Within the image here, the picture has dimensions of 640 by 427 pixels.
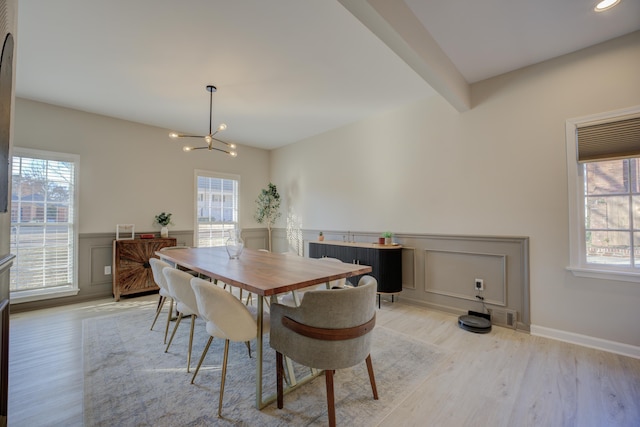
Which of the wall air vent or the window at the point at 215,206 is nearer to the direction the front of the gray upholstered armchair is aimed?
the window

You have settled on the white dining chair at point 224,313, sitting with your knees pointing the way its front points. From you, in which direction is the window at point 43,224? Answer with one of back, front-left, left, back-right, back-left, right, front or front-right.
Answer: left

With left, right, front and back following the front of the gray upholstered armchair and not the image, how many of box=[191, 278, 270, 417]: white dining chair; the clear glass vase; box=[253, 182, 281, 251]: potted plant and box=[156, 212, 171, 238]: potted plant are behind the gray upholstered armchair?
0

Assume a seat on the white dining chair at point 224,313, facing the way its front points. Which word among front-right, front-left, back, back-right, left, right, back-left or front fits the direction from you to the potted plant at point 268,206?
front-left

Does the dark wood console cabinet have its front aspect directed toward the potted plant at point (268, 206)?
no

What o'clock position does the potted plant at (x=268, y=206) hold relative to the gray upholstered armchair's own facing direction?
The potted plant is roughly at 1 o'clock from the gray upholstered armchair.

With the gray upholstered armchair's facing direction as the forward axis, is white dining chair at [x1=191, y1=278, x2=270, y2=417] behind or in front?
in front

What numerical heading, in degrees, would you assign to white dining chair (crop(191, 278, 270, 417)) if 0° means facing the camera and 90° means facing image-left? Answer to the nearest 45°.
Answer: approximately 225°

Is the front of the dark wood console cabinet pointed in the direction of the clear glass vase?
yes

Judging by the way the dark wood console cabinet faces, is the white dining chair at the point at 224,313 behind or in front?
in front

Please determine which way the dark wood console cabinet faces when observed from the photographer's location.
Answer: facing the viewer and to the left of the viewer

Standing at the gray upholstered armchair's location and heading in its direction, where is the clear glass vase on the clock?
The clear glass vase is roughly at 12 o'clock from the gray upholstered armchair.

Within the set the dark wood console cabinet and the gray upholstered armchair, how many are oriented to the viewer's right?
0

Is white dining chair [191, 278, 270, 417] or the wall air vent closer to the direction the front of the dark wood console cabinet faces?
the white dining chair

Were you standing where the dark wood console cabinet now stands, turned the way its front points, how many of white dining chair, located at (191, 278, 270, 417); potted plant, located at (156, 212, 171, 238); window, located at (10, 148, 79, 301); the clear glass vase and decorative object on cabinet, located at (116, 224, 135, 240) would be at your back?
0

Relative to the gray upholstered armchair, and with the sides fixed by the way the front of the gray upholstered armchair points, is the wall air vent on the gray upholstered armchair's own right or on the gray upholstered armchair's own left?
on the gray upholstered armchair's own right

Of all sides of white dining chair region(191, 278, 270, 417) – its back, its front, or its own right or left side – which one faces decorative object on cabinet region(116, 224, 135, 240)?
left

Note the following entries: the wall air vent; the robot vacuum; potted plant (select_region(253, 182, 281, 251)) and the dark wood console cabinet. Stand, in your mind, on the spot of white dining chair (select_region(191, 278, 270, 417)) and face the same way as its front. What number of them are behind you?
0

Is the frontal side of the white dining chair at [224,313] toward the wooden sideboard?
no

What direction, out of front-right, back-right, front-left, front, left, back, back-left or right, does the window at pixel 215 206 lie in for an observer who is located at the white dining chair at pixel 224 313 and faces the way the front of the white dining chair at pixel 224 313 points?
front-left

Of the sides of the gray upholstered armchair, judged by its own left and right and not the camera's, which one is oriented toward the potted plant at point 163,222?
front

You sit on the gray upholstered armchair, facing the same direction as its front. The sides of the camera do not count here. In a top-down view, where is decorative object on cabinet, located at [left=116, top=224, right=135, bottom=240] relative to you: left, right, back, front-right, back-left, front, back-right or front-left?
front

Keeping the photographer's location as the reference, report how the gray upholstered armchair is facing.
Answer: facing away from the viewer and to the left of the viewer
